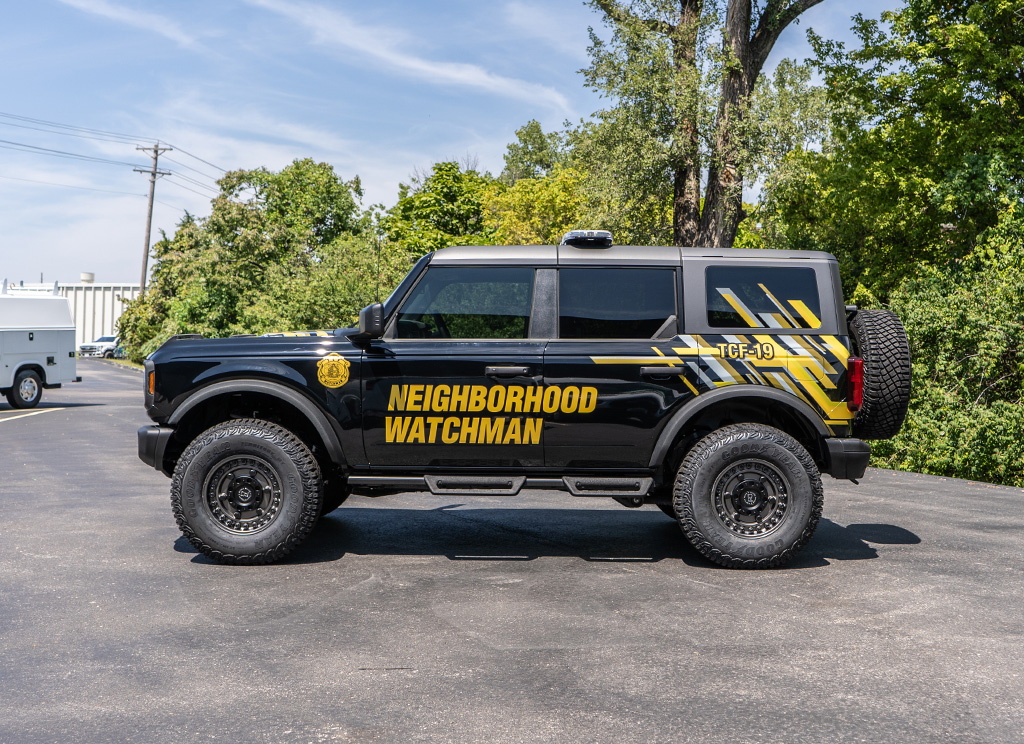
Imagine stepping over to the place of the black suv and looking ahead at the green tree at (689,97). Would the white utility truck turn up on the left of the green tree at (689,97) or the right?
left

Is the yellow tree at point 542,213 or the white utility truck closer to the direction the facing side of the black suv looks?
the white utility truck

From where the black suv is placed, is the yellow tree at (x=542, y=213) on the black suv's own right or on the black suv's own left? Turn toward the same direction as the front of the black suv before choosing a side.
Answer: on the black suv's own right

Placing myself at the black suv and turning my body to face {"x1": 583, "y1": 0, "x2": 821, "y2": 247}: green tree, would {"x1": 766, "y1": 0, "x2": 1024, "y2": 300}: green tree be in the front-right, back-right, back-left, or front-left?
front-right

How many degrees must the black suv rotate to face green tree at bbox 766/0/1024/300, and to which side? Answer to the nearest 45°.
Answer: approximately 135° to its right

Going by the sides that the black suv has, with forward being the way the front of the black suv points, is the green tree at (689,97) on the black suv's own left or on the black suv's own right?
on the black suv's own right

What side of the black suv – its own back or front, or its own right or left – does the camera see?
left

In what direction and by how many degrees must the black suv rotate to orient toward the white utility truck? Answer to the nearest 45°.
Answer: approximately 45° to its right
